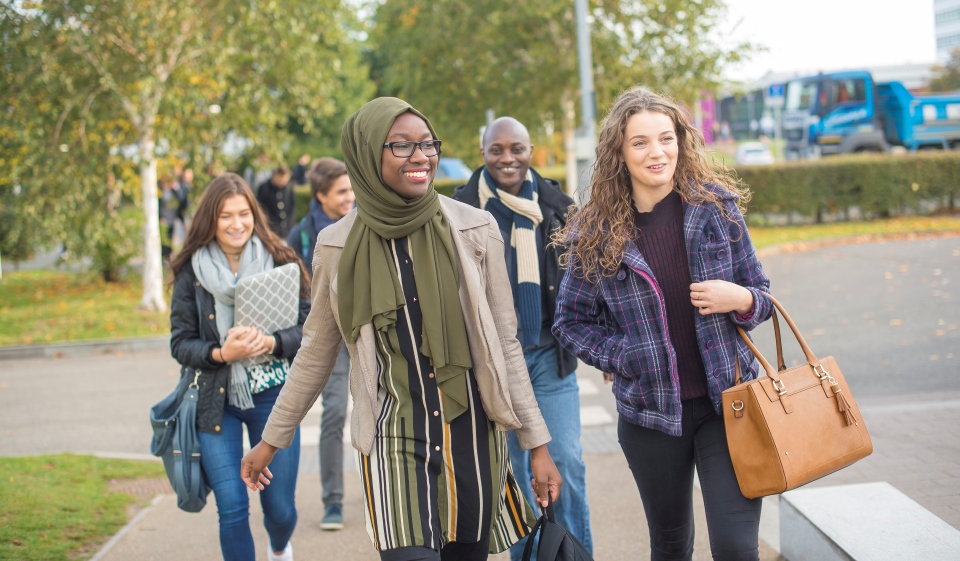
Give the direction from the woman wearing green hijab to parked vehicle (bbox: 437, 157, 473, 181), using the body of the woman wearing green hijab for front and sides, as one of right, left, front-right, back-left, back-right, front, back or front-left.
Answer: back

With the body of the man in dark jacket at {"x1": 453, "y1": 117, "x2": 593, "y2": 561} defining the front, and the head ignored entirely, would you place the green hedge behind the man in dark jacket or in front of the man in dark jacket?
behind

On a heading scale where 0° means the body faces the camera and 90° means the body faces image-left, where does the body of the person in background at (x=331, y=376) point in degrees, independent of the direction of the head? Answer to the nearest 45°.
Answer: approximately 315°

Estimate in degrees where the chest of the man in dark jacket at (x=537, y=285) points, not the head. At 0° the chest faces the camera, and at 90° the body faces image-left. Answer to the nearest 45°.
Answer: approximately 0°

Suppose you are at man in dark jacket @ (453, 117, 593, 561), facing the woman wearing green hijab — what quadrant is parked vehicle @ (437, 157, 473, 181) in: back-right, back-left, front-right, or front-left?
back-right

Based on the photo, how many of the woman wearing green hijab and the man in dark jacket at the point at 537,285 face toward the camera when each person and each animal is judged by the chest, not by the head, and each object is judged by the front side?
2

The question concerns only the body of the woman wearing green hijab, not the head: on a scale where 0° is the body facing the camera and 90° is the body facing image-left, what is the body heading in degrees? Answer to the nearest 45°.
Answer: approximately 0°

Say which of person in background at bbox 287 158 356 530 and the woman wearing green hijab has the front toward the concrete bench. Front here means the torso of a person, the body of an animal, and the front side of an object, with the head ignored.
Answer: the person in background

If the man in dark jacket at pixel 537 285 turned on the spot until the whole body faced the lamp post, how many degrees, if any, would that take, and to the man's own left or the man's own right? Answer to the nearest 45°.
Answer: approximately 180°
